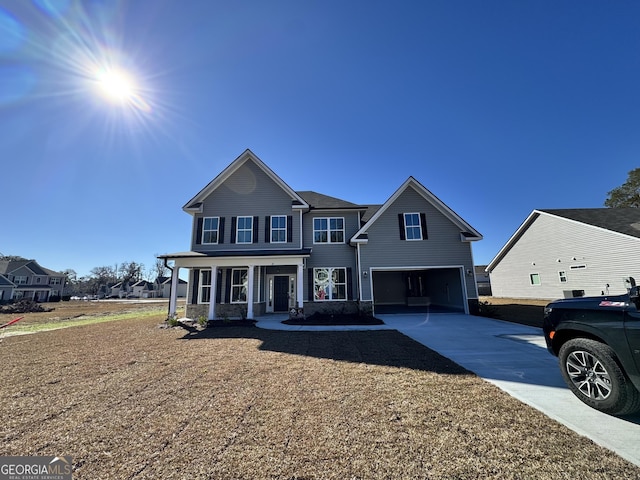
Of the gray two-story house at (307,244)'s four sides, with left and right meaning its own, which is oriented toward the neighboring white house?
left

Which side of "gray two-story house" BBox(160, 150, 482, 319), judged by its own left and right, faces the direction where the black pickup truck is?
front

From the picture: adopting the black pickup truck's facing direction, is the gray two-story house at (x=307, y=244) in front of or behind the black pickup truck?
in front

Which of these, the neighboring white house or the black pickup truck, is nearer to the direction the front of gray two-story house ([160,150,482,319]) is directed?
the black pickup truck

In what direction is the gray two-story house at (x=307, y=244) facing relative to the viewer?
toward the camera

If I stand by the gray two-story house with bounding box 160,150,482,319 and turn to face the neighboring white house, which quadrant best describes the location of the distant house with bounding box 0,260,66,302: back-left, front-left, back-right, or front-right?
back-left

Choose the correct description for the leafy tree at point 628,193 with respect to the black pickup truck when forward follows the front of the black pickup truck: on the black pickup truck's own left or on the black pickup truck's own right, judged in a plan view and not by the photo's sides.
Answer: on the black pickup truck's own right

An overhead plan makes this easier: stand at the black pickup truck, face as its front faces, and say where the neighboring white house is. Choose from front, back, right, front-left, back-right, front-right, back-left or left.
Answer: front-right

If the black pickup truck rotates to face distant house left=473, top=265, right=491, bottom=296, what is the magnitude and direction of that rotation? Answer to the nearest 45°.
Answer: approximately 45° to its right

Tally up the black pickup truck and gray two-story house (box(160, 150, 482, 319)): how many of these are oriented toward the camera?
1

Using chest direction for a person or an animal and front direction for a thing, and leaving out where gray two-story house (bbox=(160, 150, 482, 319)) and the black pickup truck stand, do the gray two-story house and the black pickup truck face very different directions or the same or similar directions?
very different directions

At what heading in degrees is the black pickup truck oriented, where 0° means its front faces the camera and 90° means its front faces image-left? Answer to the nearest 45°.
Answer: approximately 135°

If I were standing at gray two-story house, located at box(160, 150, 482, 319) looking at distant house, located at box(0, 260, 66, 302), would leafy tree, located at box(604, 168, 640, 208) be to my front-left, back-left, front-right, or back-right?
back-right
